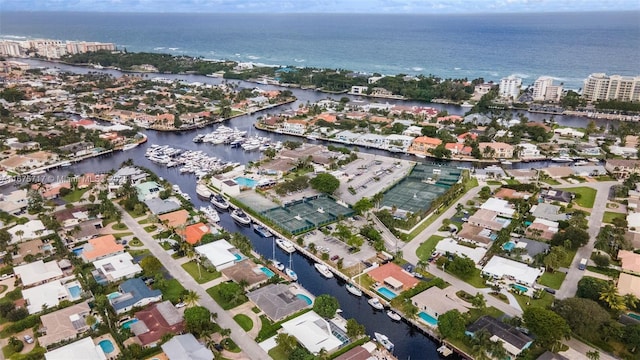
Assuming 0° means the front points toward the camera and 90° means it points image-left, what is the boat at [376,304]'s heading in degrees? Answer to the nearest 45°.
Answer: approximately 135°

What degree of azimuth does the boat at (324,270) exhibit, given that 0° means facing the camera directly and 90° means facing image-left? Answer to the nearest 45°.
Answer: approximately 135°
